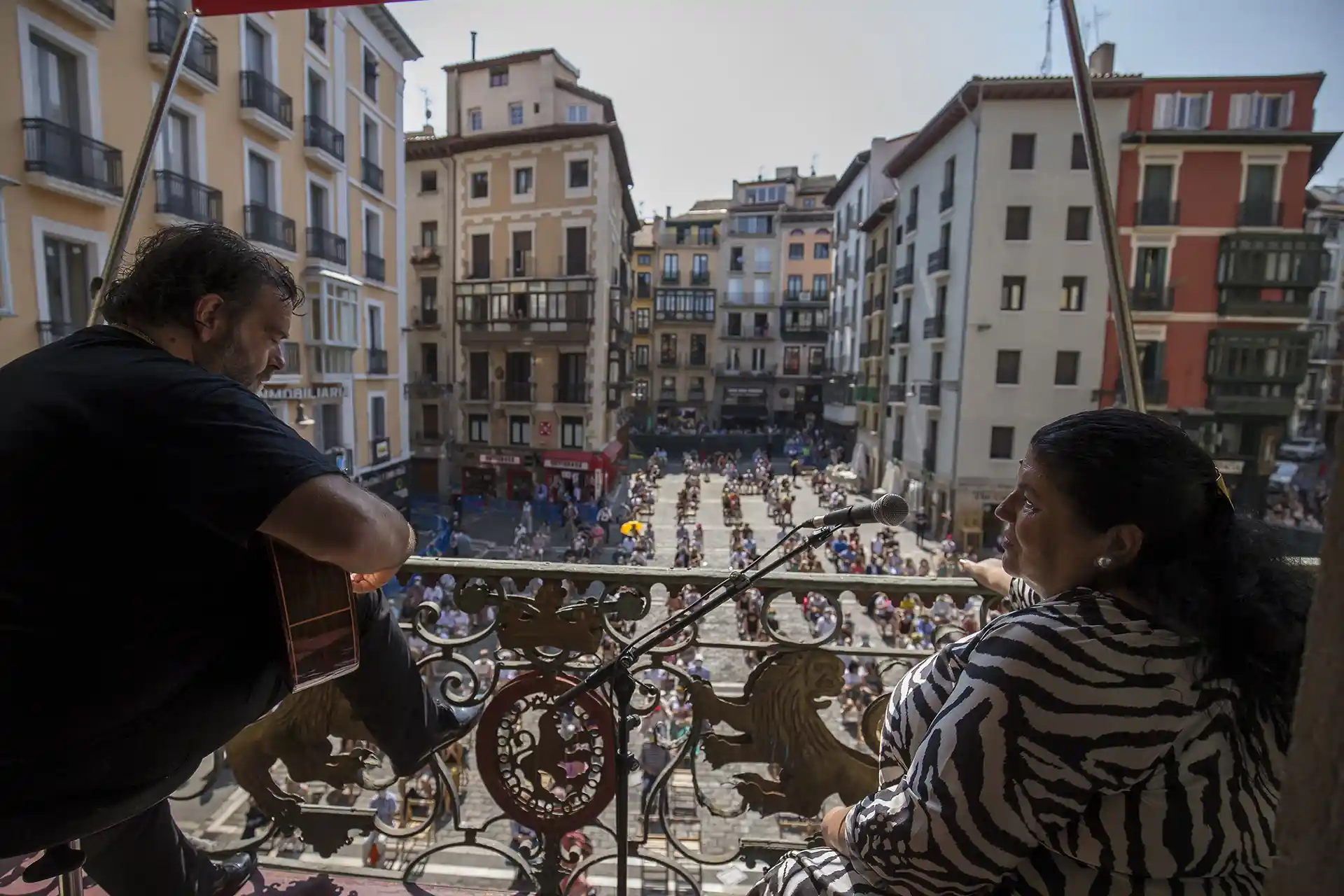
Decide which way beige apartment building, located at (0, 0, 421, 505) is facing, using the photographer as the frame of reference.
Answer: facing the viewer and to the right of the viewer

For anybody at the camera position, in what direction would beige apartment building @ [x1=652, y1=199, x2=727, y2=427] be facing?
facing the viewer

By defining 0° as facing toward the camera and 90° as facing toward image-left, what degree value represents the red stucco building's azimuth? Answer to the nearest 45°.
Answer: approximately 0°

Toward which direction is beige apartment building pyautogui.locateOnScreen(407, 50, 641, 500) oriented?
toward the camera

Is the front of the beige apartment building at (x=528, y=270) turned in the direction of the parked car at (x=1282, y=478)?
no

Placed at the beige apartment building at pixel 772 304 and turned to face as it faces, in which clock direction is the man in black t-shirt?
The man in black t-shirt is roughly at 12 o'clock from the beige apartment building.

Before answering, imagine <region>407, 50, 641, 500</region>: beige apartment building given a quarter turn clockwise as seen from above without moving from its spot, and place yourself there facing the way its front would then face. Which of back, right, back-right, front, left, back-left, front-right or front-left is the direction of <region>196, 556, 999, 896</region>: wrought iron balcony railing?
left

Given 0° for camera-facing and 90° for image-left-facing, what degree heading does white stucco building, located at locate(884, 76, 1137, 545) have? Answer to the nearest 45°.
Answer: approximately 45°

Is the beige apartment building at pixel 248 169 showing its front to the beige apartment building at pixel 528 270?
no

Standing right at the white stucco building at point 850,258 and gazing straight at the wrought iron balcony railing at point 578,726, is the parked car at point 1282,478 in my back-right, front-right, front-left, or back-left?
front-left

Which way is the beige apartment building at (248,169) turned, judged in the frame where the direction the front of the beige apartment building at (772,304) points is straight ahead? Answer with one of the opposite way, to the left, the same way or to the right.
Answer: to the left

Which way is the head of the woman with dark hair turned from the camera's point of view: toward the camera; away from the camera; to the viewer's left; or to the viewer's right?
to the viewer's left

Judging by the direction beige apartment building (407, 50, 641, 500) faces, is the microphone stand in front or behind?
in front

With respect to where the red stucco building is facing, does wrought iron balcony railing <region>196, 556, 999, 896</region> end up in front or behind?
in front

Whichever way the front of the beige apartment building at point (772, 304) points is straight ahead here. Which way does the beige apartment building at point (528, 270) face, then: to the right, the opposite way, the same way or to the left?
the same way

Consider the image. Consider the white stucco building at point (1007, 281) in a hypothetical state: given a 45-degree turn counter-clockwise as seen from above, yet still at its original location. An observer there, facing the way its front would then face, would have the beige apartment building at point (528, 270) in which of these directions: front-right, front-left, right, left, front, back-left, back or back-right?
right

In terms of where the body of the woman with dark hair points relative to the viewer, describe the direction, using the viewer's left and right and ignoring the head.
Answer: facing away from the viewer and to the left of the viewer
